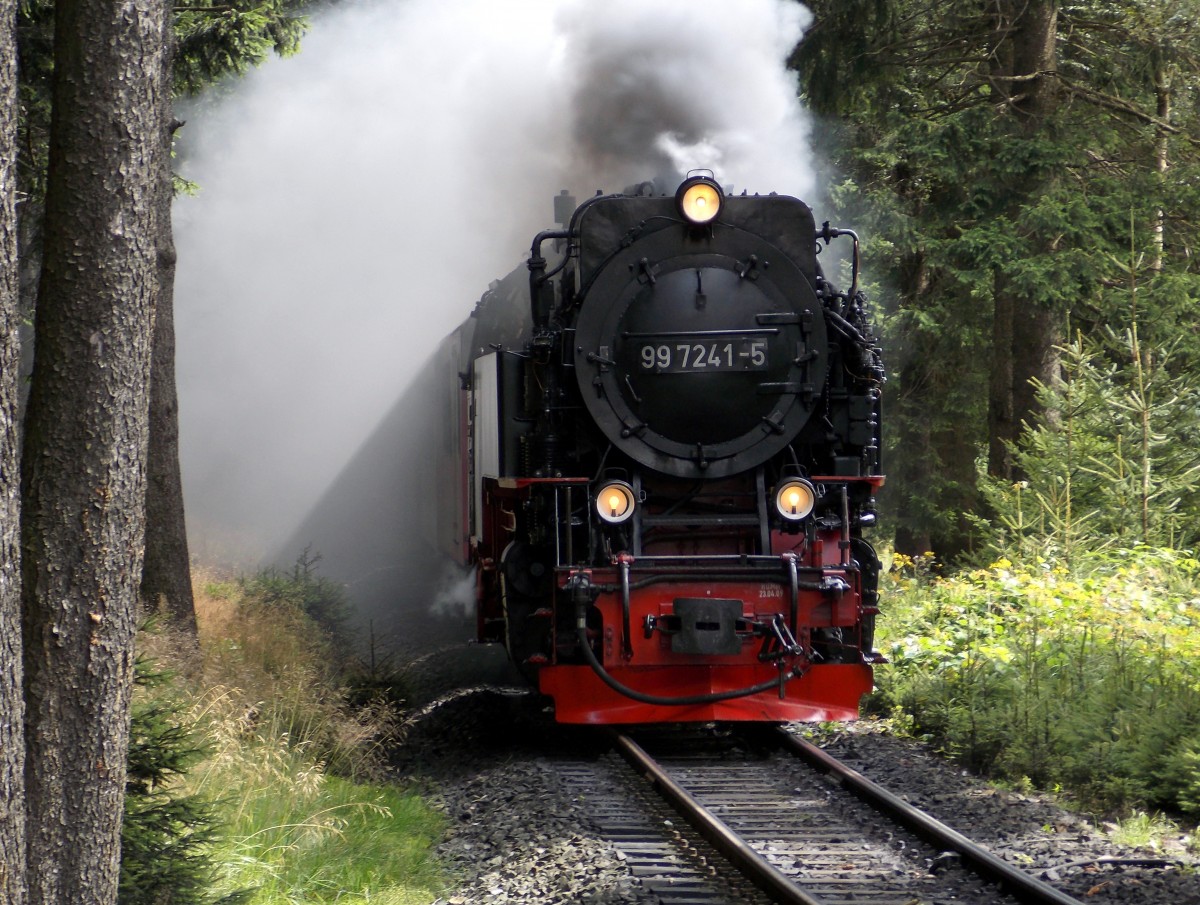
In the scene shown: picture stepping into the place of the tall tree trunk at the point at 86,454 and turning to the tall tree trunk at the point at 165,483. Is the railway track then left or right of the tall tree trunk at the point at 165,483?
right

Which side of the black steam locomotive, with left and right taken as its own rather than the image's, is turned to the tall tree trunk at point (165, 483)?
right

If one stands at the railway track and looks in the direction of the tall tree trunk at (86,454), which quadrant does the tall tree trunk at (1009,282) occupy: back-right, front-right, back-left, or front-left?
back-right

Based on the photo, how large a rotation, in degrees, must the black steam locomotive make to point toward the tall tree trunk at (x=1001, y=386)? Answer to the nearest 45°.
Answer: approximately 135° to its left

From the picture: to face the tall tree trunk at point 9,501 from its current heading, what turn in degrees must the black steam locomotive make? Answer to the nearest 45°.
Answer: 0° — it already faces it

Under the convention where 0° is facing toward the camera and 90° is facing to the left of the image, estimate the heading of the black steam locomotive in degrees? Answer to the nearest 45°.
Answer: approximately 0°

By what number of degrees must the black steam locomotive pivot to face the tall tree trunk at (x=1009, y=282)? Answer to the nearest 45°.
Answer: approximately 135° to its left
